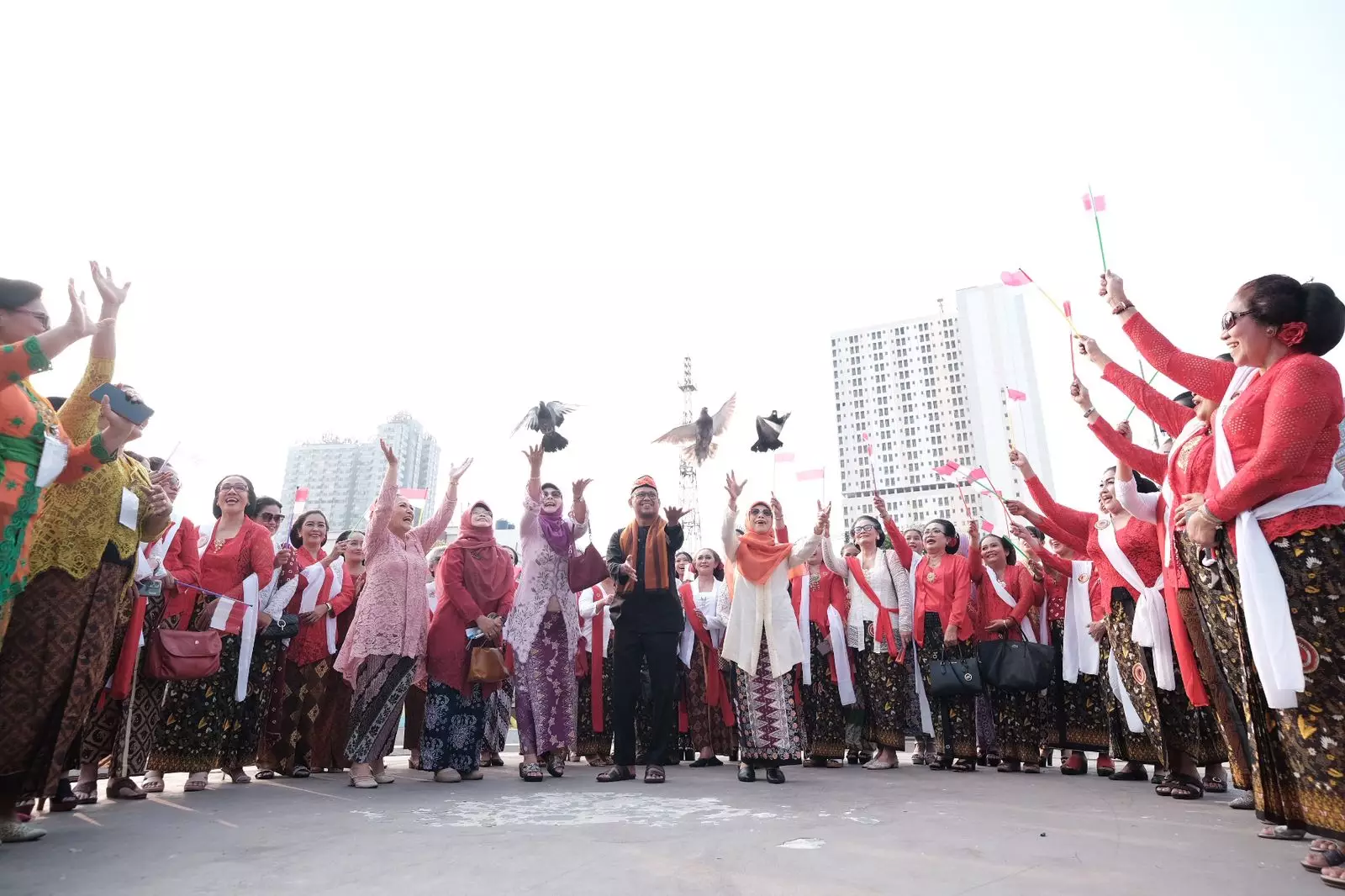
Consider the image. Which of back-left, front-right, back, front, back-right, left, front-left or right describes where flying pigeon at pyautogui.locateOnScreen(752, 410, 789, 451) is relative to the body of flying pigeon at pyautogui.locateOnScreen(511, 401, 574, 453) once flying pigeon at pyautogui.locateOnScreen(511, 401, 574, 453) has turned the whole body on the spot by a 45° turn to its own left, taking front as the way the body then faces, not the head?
left

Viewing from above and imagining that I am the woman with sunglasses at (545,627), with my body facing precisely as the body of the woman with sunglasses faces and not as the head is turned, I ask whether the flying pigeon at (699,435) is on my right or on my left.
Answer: on my left

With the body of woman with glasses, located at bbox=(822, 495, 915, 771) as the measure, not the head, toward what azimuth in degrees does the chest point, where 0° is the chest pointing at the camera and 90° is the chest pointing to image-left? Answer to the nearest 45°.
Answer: approximately 45°

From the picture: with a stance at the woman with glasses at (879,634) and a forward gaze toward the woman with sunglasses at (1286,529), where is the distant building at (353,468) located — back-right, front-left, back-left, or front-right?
back-right

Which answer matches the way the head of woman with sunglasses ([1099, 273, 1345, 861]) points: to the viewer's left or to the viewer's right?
to the viewer's left
